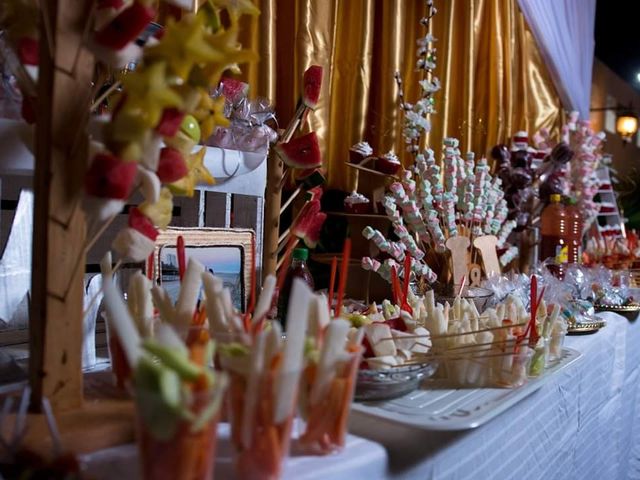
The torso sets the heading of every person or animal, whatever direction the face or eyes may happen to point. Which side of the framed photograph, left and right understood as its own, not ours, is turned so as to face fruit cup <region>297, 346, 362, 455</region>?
front

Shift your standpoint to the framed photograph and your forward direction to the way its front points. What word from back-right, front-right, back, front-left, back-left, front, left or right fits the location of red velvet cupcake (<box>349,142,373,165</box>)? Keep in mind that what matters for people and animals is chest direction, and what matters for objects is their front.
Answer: back-left

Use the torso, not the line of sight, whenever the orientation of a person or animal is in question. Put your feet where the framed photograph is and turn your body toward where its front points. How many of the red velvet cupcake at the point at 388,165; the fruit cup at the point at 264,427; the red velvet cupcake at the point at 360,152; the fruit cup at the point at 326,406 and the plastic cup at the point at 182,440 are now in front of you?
3

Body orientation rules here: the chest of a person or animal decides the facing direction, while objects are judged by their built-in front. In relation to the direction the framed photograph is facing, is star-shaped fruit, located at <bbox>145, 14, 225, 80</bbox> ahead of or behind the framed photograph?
ahead

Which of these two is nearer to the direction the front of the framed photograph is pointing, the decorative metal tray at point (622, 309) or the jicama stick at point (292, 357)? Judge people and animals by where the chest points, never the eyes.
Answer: the jicama stick

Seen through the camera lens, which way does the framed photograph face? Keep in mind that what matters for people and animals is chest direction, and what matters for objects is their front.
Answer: facing the viewer

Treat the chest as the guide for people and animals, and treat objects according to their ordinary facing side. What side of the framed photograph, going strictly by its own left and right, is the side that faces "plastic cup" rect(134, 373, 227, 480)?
front

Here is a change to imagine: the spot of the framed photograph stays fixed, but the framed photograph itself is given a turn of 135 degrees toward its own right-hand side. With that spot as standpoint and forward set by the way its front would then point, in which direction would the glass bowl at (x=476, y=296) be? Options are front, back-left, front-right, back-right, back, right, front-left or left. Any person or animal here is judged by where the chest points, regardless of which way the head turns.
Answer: back-right

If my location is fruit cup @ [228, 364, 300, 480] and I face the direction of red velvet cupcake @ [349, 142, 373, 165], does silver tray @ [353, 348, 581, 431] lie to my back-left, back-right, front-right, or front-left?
front-right
